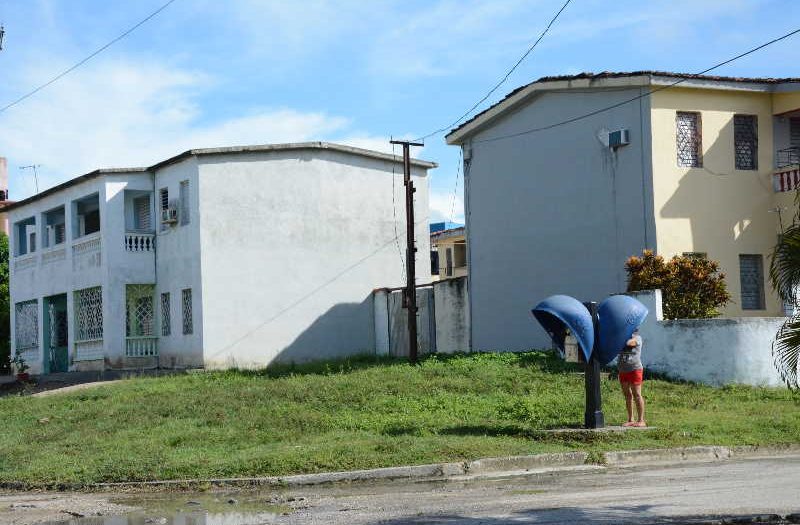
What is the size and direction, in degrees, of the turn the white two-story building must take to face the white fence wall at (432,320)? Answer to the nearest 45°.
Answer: approximately 90° to its left

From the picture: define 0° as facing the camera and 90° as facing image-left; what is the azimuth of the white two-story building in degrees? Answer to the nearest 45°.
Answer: approximately 45°

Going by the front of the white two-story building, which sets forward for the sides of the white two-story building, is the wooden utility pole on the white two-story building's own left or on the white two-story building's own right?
on the white two-story building's own left

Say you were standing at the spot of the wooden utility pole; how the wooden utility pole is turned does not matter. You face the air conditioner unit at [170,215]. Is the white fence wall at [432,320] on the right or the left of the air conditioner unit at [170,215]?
right

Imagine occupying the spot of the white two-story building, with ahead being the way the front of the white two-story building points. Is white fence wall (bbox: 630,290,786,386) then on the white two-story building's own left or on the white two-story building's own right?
on the white two-story building's own left

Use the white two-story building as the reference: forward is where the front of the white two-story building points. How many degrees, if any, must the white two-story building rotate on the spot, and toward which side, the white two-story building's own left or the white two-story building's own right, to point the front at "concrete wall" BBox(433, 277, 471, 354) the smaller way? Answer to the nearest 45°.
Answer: approximately 90° to the white two-story building's own left

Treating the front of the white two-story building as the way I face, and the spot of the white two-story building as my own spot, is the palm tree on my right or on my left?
on my left

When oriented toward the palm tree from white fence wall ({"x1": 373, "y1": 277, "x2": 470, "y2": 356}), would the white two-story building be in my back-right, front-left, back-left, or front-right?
back-right
